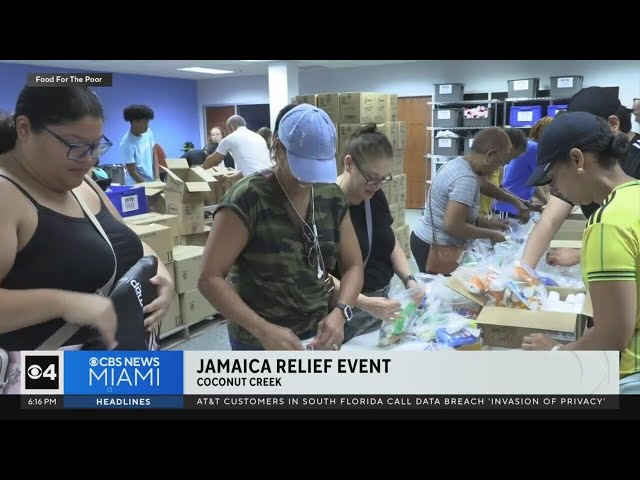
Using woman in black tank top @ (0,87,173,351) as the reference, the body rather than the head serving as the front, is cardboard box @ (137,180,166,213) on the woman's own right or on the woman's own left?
on the woman's own left

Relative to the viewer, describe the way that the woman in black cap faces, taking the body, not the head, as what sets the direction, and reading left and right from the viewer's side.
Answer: facing to the left of the viewer

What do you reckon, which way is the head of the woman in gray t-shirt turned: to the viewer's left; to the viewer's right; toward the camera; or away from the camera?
to the viewer's right

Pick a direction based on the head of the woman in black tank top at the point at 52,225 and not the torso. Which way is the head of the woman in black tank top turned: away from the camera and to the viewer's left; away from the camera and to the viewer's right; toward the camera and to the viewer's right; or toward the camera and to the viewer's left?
toward the camera and to the viewer's right
